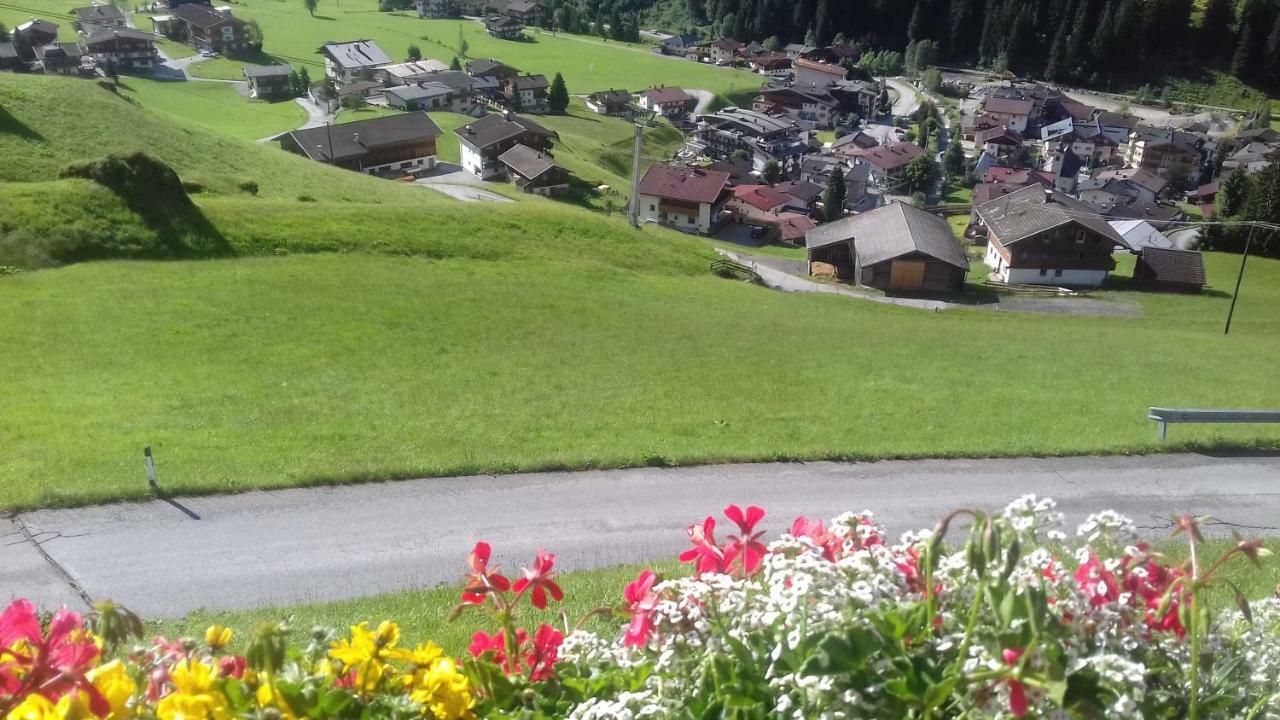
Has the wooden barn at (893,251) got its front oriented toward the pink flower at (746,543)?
yes

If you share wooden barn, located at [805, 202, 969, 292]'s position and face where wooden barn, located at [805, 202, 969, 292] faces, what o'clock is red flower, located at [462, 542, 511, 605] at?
The red flower is roughly at 12 o'clock from the wooden barn.

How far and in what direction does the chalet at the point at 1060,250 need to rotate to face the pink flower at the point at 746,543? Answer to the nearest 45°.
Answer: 0° — it already faces it

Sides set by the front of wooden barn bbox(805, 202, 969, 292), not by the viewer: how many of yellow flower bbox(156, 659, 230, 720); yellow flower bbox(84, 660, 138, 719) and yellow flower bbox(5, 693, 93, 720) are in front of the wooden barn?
3

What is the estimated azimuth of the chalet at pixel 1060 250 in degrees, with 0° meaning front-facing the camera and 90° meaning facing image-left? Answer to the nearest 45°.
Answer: approximately 0°

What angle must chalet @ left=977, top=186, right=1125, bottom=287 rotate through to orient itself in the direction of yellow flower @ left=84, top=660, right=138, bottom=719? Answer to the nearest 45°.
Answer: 0° — it already faces it

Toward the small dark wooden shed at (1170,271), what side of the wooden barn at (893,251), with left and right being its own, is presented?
left

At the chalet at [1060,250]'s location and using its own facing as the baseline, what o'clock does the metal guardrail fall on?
The metal guardrail is roughly at 12 o'clock from the chalet.

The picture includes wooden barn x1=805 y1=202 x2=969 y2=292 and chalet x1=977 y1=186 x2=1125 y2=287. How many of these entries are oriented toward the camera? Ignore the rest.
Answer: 2

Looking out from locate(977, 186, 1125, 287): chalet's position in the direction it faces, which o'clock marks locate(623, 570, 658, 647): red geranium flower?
The red geranium flower is roughly at 12 o'clock from the chalet.
